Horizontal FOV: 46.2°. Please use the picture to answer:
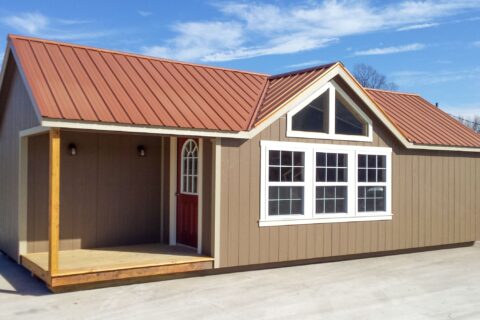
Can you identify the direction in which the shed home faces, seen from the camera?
facing the viewer and to the right of the viewer
